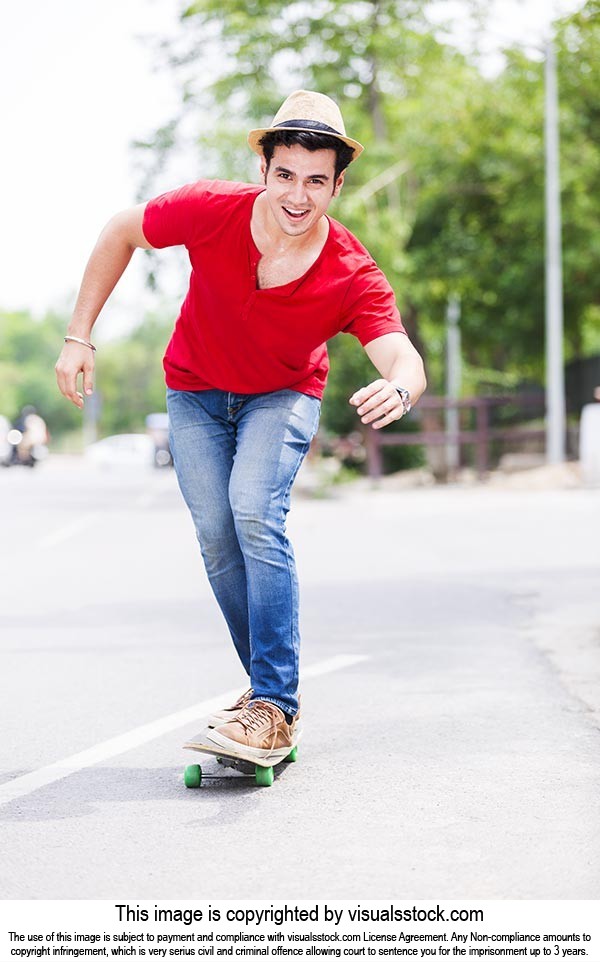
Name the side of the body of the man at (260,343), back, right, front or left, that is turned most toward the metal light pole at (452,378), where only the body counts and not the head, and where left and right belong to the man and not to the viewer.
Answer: back

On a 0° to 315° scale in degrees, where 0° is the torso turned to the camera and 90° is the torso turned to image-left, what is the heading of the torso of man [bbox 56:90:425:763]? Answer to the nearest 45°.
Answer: approximately 0°

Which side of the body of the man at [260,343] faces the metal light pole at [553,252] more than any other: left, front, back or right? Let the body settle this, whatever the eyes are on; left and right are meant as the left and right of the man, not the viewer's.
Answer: back
